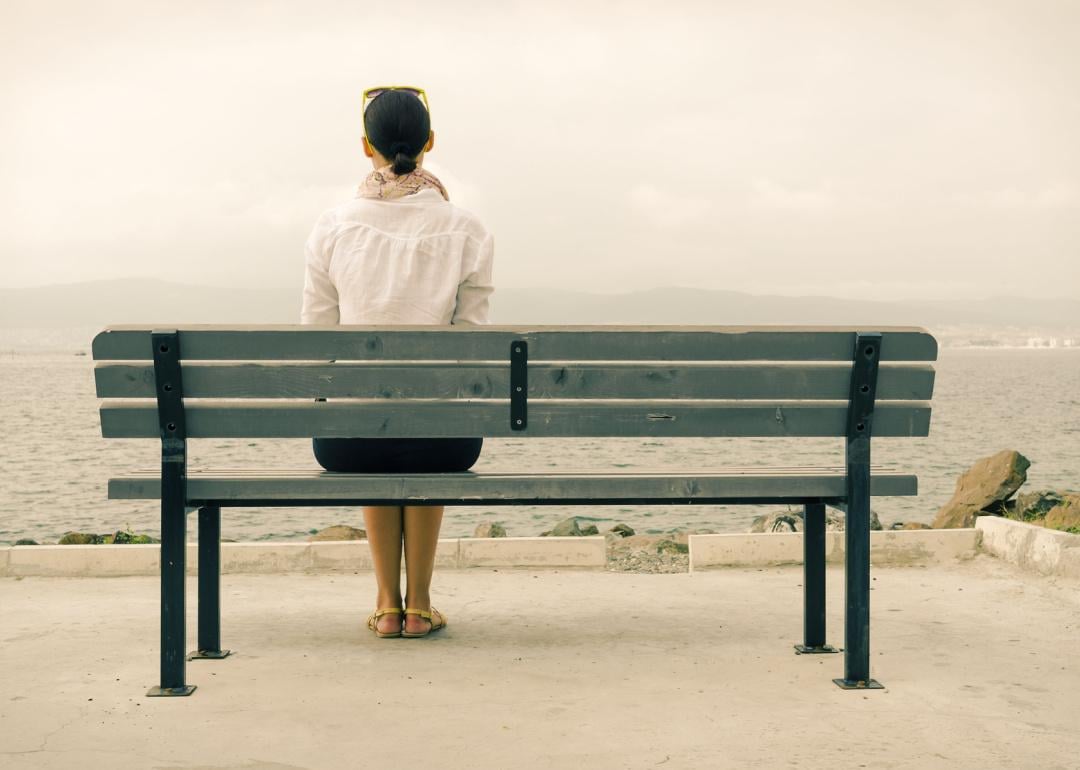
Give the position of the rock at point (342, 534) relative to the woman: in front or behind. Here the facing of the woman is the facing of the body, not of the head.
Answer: in front

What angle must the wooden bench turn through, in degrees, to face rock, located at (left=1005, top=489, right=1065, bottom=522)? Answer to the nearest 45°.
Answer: approximately 45° to its right

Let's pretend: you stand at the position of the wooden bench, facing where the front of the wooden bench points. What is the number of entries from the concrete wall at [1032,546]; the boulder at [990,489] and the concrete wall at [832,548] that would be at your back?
0

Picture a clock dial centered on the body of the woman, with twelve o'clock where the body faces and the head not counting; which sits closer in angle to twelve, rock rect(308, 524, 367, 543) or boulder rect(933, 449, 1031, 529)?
the rock

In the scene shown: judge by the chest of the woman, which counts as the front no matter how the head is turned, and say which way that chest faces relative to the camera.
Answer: away from the camera

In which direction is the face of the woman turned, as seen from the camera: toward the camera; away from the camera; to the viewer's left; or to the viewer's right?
away from the camera

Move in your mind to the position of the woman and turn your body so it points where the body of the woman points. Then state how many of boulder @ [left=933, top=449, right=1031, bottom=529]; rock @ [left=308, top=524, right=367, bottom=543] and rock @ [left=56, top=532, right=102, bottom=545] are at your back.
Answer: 0

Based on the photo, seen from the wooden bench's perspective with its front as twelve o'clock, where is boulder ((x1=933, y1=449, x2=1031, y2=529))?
The boulder is roughly at 1 o'clock from the wooden bench.

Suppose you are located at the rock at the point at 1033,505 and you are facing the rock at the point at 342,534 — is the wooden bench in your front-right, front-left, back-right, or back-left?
front-left

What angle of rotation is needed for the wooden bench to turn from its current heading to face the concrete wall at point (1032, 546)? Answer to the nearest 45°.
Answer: approximately 45° to its right

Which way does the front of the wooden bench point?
away from the camera

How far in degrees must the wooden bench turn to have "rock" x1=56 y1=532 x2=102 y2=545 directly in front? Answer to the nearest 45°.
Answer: approximately 45° to its left

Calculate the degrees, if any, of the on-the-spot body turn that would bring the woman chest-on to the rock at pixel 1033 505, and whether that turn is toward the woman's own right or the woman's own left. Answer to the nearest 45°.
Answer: approximately 45° to the woman's own right
